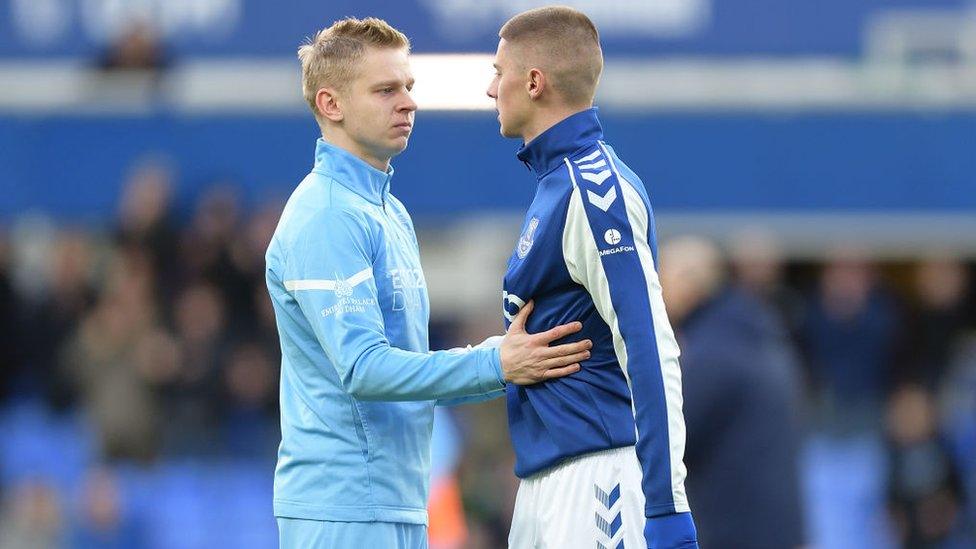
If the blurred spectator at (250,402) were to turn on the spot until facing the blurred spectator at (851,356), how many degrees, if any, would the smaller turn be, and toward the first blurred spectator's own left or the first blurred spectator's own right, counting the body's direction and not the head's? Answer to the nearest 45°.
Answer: approximately 90° to the first blurred spectator's own left

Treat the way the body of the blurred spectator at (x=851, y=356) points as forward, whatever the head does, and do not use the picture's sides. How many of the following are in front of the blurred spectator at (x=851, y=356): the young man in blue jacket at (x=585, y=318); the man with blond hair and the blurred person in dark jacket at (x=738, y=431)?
3

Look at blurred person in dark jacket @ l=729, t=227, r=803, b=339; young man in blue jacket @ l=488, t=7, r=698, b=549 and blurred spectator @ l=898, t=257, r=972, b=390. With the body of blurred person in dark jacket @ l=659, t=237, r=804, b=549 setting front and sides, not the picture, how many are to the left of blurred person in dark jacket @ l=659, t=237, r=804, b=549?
1

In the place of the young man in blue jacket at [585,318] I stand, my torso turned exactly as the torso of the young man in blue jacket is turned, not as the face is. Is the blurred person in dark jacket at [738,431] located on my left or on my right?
on my right

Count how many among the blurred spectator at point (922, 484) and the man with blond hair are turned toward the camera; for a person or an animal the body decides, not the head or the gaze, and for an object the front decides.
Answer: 1

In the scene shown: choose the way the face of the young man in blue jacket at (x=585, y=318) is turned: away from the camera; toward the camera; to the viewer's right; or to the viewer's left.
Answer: to the viewer's left

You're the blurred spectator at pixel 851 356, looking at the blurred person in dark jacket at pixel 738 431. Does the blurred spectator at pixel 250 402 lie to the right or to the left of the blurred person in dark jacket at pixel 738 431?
right

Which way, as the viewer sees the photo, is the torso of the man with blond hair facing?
to the viewer's right

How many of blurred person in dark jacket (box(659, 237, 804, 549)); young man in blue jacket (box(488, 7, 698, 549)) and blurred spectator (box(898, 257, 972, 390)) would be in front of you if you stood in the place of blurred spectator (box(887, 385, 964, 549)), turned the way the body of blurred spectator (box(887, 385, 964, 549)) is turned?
2

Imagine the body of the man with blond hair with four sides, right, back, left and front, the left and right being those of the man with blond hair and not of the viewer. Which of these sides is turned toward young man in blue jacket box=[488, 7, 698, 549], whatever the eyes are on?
front

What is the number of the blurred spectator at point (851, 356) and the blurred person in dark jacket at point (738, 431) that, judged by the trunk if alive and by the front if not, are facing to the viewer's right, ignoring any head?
0

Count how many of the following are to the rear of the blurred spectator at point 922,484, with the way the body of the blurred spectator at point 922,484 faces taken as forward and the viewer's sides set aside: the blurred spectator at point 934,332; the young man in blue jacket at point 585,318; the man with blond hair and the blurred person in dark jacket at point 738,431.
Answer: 1

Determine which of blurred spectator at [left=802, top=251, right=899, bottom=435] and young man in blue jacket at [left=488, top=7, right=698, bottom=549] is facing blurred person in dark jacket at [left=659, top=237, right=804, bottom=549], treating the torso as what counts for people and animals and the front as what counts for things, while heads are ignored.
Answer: the blurred spectator
